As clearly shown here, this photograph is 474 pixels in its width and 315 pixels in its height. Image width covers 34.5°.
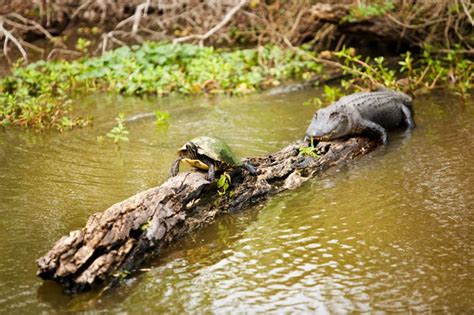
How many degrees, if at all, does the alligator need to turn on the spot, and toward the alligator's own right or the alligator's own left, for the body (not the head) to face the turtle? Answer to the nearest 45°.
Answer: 0° — it already faces it

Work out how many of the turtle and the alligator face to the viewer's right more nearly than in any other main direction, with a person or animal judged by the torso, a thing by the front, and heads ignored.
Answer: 0

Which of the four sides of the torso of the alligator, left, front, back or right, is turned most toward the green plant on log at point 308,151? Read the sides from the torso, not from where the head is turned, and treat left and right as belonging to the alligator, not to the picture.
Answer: front

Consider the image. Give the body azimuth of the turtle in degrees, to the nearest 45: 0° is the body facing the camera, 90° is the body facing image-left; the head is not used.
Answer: approximately 45°

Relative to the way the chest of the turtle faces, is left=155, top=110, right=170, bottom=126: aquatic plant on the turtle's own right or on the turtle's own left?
on the turtle's own right

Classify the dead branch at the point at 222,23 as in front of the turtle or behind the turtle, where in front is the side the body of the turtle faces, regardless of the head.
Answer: behind

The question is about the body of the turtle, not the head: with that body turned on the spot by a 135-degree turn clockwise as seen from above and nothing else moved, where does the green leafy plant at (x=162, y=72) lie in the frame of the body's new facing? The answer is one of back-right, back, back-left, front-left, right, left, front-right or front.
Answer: front

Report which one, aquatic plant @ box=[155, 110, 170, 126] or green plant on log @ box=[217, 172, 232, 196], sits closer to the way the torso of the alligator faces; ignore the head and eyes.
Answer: the green plant on log

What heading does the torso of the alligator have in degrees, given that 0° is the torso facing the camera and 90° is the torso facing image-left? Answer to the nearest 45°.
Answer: approximately 45°

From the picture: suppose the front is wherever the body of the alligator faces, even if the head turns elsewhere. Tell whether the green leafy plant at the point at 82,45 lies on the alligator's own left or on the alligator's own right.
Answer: on the alligator's own right
